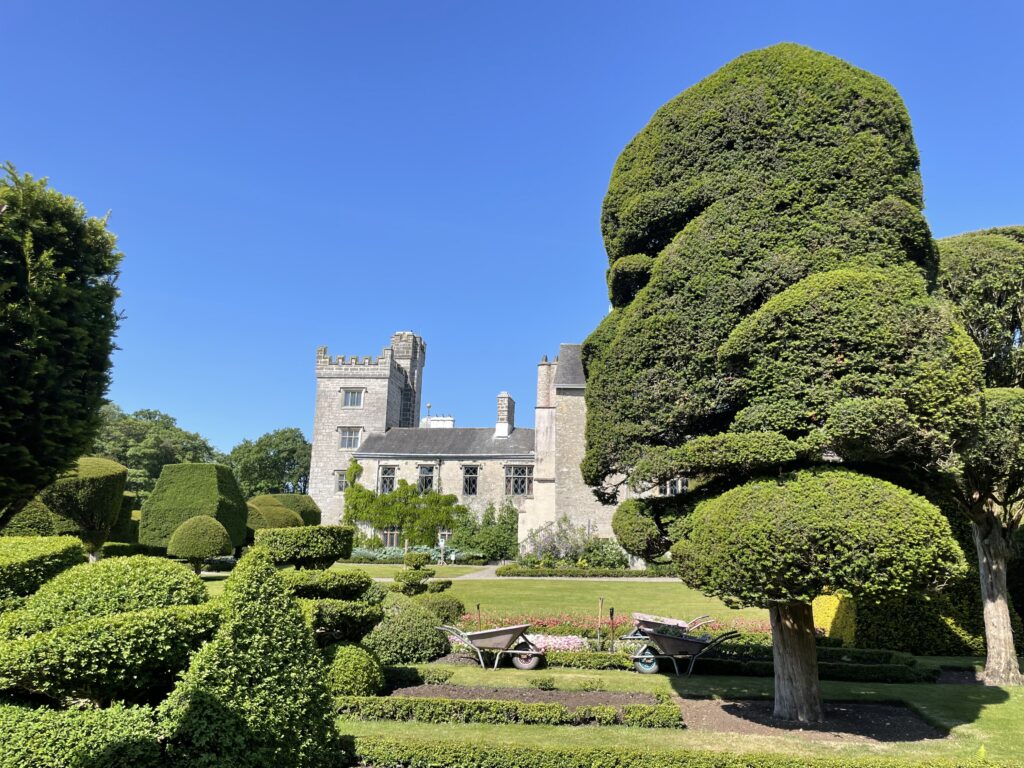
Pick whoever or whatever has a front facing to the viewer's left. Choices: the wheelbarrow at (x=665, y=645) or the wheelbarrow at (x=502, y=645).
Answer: the wheelbarrow at (x=665, y=645)

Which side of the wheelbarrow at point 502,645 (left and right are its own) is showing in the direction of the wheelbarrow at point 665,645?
front

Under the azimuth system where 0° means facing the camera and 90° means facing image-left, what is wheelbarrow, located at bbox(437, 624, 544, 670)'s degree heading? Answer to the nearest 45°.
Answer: approximately 270°

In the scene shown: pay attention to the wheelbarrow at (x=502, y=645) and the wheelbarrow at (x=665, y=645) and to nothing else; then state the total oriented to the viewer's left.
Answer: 1

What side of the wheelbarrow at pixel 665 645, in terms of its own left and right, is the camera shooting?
left

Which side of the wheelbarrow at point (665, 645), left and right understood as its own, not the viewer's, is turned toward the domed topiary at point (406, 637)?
front

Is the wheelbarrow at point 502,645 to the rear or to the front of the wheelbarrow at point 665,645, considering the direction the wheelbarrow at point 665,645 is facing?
to the front

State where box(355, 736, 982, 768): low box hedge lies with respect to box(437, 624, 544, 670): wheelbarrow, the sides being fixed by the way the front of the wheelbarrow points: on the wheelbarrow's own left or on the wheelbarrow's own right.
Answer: on the wheelbarrow's own right

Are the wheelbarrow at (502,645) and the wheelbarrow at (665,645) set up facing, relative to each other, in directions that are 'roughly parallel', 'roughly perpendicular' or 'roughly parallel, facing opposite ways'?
roughly parallel, facing opposite ways

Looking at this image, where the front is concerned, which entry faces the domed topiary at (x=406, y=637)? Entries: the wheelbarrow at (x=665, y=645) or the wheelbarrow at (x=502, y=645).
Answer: the wheelbarrow at (x=665, y=645)
